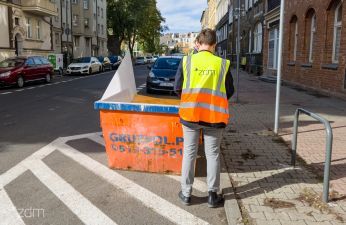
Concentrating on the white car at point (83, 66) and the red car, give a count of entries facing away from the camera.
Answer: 0

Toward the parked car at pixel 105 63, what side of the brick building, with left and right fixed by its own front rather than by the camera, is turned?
right

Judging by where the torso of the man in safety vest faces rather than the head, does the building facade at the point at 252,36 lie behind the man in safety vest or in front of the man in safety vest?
in front

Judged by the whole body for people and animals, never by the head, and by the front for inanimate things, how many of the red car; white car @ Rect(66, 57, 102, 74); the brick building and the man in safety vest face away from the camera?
1

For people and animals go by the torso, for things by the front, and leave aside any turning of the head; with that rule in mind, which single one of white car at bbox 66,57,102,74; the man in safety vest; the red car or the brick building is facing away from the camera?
the man in safety vest

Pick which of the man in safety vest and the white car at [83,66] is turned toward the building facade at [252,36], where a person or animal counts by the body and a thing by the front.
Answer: the man in safety vest

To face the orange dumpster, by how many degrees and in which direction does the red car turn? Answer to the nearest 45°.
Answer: approximately 45° to its left

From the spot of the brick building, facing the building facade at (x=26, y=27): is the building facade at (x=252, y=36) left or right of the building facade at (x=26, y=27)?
right

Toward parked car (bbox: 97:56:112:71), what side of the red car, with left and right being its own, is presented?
back

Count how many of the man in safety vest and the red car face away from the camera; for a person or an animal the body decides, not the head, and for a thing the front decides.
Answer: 1

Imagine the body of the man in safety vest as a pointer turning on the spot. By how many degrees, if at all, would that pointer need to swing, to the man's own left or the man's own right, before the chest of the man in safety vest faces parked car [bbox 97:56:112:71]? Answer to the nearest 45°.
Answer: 0° — they already face it

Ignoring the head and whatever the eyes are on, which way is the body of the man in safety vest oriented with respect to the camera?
away from the camera

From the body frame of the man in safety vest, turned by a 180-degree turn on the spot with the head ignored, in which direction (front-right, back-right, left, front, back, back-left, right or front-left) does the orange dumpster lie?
back-right

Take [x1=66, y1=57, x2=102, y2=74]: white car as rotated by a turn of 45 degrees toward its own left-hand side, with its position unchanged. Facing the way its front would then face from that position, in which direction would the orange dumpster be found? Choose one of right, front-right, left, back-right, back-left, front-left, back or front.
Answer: front

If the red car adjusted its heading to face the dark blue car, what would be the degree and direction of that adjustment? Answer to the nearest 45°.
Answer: approximately 90° to its left

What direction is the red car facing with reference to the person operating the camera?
facing the viewer and to the left of the viewer

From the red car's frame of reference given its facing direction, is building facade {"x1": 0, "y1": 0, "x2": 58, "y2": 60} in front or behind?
behind

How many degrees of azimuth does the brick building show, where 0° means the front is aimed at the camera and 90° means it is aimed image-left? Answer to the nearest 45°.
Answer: approximately 45°

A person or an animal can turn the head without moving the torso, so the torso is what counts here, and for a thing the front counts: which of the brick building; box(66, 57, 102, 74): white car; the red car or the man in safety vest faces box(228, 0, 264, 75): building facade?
the man in safety vest

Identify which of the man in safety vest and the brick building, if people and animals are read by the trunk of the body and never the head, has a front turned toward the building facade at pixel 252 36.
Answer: the man in safety vest
